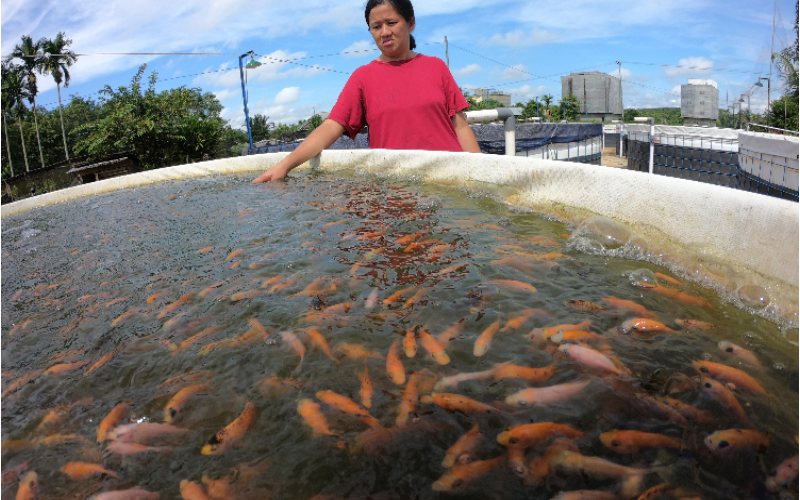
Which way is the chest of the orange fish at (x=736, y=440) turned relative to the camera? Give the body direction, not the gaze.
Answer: to the viewer's left

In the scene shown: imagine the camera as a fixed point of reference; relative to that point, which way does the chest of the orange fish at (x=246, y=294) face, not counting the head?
to the viewer's left

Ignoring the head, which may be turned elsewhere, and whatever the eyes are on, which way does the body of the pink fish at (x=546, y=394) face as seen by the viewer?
to the viewer's left

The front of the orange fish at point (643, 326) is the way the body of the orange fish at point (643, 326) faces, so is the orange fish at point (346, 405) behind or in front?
in front

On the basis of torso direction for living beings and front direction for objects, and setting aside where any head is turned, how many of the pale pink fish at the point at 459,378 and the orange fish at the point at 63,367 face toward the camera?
0

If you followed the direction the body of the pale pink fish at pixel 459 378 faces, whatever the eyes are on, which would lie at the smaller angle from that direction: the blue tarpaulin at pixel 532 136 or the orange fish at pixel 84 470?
the orange fish

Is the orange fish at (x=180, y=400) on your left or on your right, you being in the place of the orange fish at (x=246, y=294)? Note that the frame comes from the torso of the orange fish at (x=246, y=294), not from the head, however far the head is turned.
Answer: on your left
